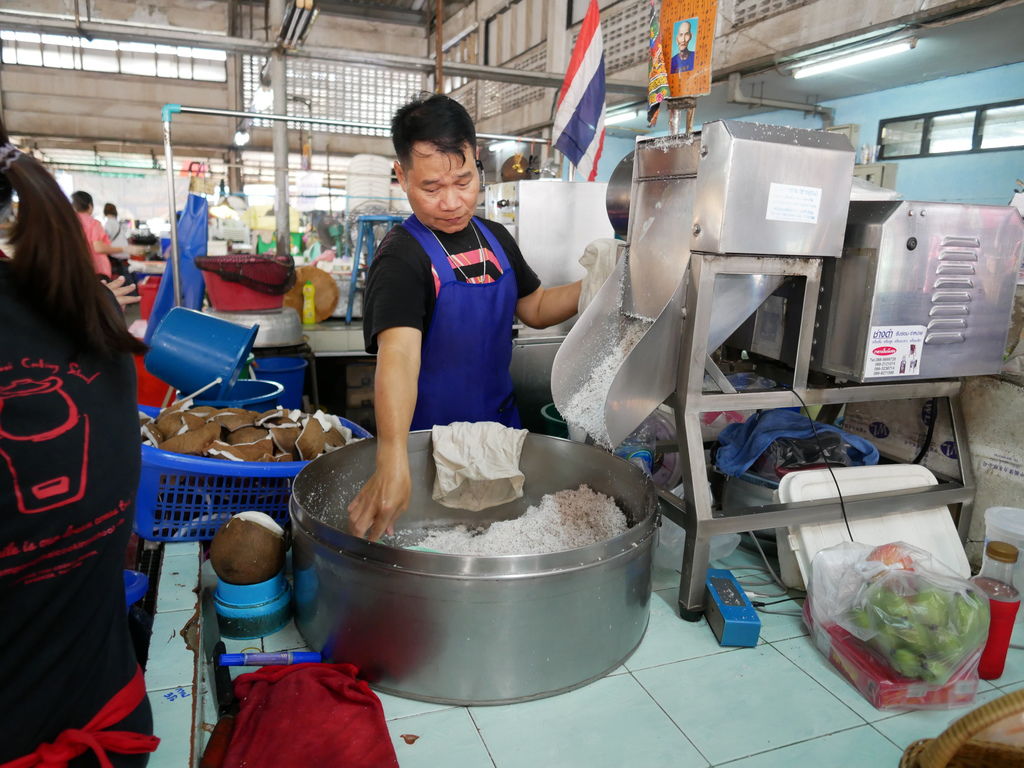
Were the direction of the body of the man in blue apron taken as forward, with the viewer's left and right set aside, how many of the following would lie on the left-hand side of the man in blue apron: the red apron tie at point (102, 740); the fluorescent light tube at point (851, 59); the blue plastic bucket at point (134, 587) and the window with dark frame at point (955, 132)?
2

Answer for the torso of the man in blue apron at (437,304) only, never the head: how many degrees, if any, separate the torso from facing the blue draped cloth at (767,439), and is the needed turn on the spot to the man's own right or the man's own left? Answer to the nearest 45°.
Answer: approximately 45° to the man's own left

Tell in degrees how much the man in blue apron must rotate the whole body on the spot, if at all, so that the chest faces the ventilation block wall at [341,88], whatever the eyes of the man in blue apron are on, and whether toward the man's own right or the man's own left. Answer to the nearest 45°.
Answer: approximately 135° to the man's own left

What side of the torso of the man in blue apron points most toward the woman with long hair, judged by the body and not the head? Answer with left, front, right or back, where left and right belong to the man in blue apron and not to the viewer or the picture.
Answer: right

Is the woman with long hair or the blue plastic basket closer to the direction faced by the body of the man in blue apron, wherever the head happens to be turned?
the woman with long hair

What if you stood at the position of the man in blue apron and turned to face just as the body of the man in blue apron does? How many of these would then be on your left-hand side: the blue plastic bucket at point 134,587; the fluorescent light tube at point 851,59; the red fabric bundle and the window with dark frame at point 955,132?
2

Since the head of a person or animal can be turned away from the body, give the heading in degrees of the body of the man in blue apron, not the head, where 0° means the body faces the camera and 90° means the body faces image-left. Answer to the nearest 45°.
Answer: approximately 315°

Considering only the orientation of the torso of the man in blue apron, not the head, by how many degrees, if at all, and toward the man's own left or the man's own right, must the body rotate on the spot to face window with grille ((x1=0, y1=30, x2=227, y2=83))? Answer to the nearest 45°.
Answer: approximately 180°

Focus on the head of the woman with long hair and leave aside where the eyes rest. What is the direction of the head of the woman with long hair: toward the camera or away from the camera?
away from the camera
